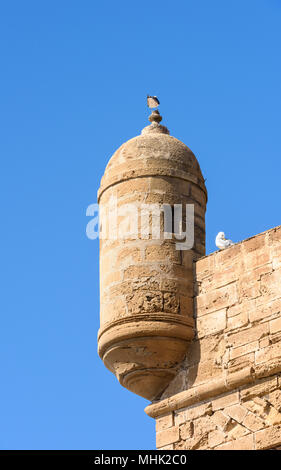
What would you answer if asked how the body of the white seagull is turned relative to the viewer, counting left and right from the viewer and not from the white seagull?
facing the viewer and to the left of the viewer

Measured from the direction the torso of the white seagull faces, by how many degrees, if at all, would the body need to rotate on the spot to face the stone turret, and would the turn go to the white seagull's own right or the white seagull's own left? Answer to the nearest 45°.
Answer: approximately 45° to the white seagull's own right
